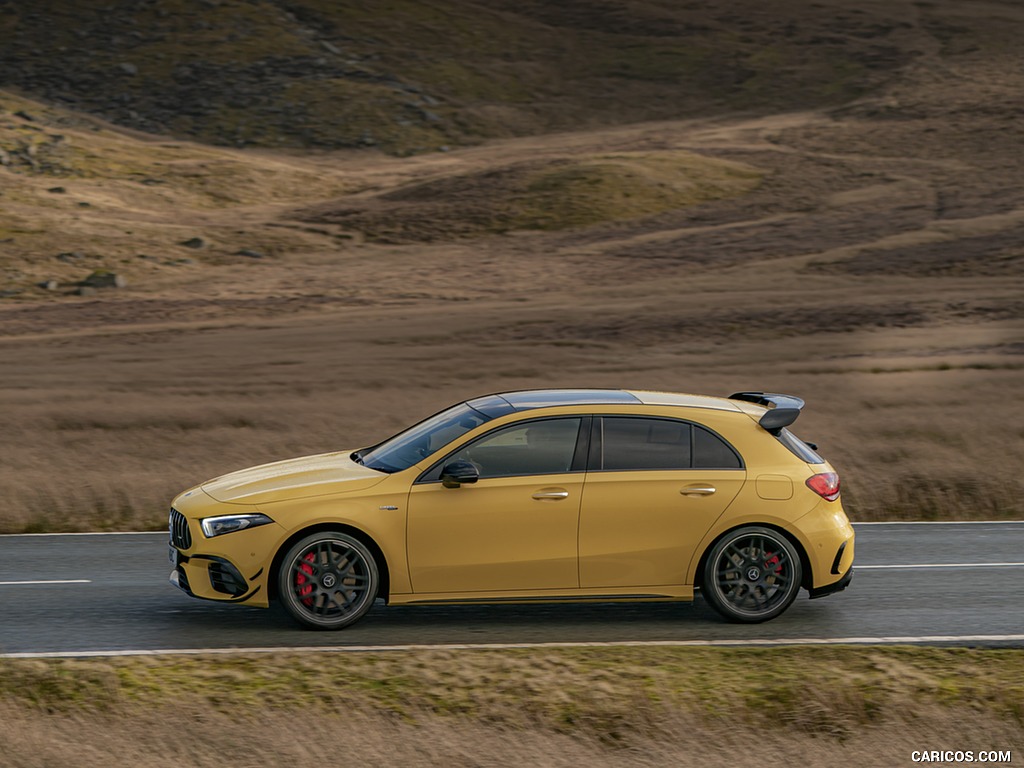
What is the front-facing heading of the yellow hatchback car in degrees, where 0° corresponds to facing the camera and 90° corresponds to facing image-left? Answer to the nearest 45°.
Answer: approximately 90°
